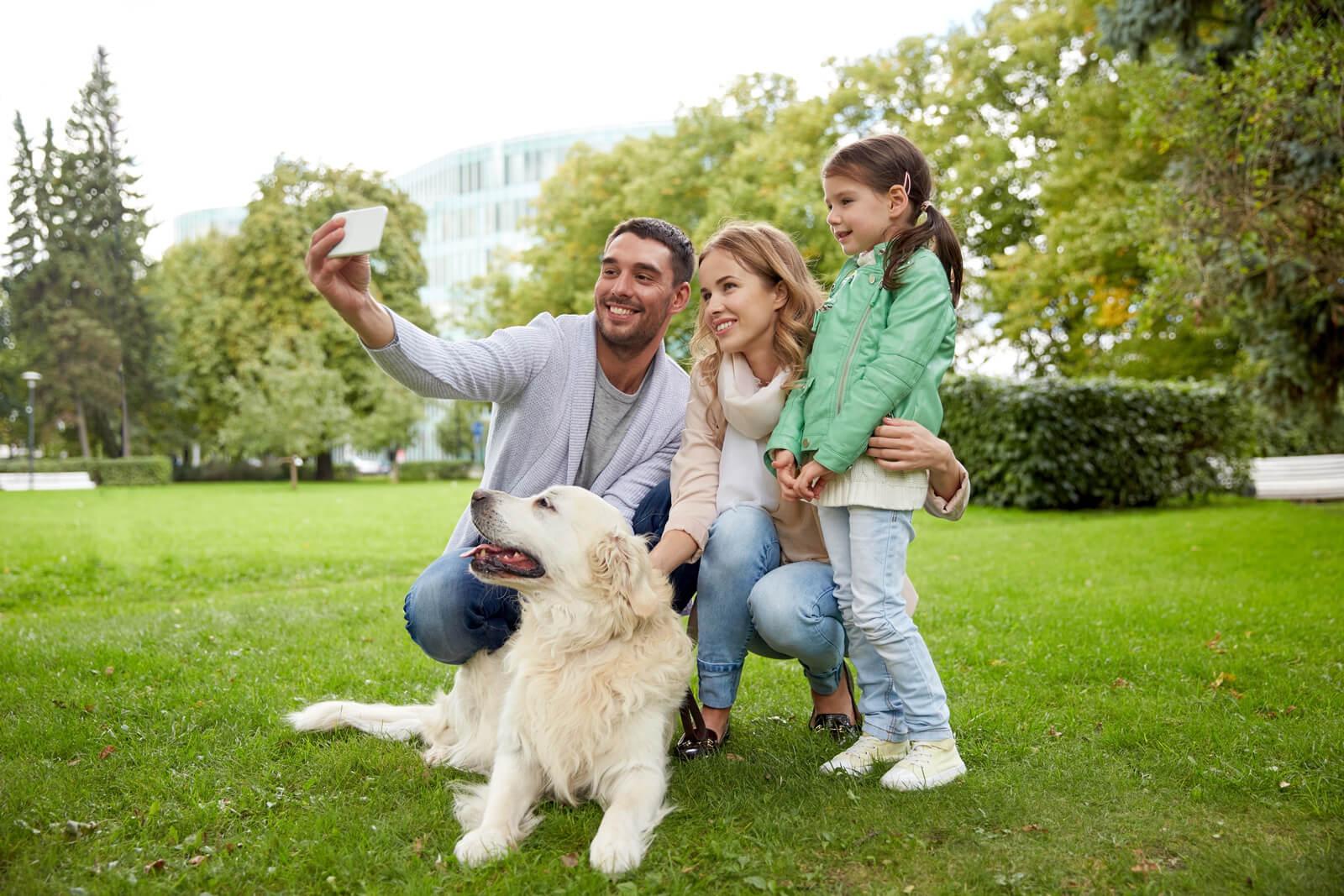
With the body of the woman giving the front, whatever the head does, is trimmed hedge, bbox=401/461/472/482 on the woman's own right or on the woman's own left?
on the woman's own right

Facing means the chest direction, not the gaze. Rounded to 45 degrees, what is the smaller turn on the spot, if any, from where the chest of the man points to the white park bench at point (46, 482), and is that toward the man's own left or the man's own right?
approximately 135° to the man's own right

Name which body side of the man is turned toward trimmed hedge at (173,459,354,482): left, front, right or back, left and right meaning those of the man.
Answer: back

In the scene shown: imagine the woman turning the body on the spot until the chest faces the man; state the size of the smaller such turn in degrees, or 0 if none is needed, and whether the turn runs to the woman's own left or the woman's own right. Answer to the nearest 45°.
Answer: approximately 45° to the woman's own right

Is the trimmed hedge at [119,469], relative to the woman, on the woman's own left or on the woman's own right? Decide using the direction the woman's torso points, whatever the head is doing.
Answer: on the woman's own right

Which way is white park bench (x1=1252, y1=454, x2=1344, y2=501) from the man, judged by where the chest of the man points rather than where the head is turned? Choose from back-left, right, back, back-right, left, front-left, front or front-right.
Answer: back-left

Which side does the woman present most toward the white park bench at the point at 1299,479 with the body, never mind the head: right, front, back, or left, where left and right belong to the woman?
back

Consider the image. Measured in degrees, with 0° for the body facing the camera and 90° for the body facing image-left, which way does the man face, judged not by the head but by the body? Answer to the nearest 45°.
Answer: approximately 0°

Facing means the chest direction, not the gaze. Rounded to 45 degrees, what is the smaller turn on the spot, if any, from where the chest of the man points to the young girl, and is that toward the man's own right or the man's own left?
approximately 45° to the man's own left
